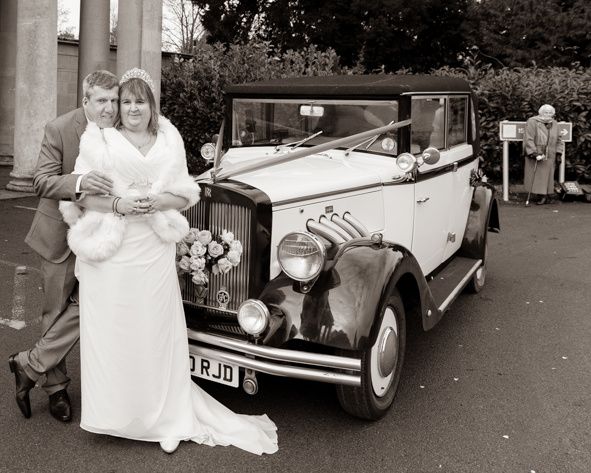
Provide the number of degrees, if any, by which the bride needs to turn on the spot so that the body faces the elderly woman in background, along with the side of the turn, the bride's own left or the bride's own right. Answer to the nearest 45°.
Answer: approximately 135° to the bride's own left

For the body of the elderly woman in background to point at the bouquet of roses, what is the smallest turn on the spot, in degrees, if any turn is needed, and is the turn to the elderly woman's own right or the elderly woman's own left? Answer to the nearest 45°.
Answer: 0° — they already face it

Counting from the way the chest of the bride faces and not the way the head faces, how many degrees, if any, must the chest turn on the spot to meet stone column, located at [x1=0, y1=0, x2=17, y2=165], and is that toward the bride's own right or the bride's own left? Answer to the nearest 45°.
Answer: approximately 180°

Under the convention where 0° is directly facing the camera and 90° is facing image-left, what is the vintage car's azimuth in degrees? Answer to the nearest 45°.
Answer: approximately 45°

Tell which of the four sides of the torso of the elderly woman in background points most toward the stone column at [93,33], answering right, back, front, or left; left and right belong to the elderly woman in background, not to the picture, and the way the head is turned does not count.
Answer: right

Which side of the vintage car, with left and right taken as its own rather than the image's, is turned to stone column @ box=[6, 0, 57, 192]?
right

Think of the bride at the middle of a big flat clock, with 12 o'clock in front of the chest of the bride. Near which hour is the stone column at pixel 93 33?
The stone column is roughly at 6 o'clock from the bride.

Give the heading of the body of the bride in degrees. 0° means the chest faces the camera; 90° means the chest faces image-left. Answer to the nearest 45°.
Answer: approximately 0°

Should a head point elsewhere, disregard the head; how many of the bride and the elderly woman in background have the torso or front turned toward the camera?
2
